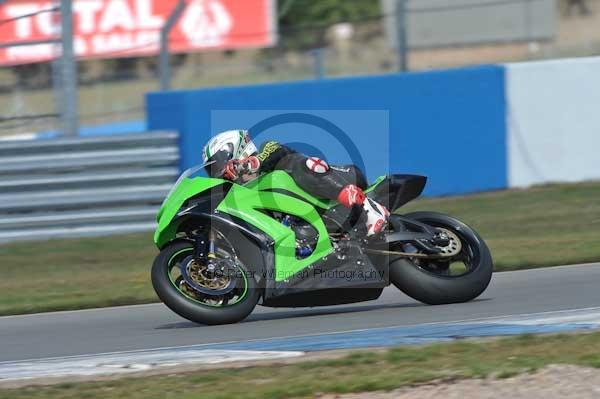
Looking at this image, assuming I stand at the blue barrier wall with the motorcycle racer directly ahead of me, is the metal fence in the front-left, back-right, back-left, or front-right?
front-right

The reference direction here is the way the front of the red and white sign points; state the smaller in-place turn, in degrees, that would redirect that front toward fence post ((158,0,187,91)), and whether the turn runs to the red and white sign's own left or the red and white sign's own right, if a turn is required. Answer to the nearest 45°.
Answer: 0° — it already faces it

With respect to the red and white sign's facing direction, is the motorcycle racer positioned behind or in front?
in front

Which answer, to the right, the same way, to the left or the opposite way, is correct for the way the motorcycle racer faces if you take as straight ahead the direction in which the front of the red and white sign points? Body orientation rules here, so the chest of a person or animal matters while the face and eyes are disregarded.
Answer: to the right

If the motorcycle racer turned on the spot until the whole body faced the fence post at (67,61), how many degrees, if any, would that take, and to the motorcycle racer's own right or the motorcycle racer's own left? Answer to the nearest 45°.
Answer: approximately 45° to the motorcycle racer's own right

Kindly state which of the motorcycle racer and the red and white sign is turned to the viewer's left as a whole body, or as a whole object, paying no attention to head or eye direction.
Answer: the motorcycle racer

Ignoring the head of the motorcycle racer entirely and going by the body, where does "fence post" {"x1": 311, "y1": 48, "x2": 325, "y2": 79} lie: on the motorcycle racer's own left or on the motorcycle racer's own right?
on the motorcycle racer's own right

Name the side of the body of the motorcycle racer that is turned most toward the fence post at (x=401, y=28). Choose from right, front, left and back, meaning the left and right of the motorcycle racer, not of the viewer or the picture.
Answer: right

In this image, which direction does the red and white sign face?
toward the camera

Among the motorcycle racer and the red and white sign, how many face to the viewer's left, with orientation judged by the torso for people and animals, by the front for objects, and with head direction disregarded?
1

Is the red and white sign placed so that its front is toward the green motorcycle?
yes

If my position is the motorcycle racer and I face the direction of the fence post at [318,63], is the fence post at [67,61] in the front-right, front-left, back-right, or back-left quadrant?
front-left

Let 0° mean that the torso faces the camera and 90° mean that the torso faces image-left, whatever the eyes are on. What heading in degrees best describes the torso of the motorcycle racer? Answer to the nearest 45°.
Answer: approximately 90°

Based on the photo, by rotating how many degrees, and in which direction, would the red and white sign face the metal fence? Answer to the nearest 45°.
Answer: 0° — it already faces it
